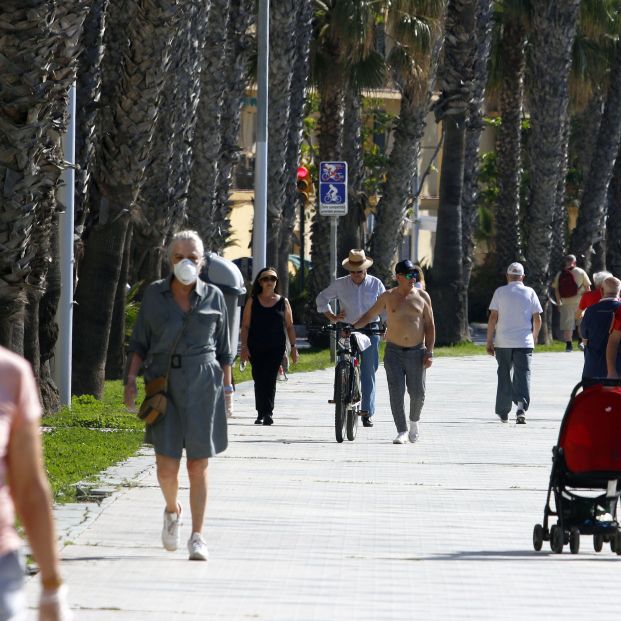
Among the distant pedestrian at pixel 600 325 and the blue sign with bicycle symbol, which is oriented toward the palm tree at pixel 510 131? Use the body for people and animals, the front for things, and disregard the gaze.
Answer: the distant pedestrian

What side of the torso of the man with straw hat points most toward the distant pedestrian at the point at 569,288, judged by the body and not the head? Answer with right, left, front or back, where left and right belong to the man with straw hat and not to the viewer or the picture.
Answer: back

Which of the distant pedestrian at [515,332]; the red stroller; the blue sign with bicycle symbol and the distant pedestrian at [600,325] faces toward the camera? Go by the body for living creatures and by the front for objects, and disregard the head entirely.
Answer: the blue sign with bicycle symbol

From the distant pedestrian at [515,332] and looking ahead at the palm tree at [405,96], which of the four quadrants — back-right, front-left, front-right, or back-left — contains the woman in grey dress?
back-left

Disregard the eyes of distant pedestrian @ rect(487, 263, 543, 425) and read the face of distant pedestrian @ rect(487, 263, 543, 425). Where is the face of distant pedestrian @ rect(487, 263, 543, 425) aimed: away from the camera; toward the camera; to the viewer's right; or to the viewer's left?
away from the camera

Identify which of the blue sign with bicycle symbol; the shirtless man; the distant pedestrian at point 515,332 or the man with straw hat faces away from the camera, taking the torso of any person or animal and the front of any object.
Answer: the distant pedestrian

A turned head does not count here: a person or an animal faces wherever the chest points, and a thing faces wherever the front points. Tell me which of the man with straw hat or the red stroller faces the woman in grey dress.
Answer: the man with straw hat

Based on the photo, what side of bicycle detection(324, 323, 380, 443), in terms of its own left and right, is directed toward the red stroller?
front

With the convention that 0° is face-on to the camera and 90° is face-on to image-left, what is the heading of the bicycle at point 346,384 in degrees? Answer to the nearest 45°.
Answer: approximately 0°

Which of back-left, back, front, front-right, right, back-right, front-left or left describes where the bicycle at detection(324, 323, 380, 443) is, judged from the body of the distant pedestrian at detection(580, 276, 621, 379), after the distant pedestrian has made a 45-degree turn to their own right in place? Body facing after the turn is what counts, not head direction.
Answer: back-left

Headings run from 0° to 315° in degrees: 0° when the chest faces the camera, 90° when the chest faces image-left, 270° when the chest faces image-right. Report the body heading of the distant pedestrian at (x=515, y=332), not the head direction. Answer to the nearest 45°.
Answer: approximately 180°

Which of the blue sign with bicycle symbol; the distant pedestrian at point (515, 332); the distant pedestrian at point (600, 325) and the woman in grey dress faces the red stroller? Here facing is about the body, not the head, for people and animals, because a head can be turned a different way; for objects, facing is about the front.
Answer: the blue sign with bicycle symbol
